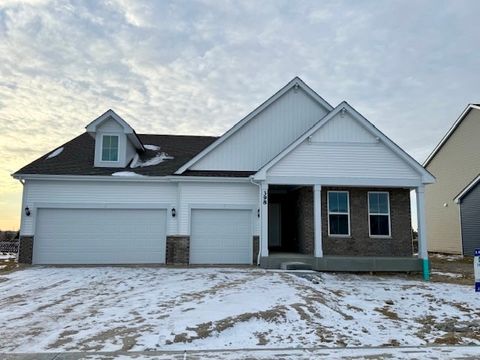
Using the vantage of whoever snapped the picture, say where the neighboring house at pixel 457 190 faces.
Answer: facing the viewer and to the right of the viewer
